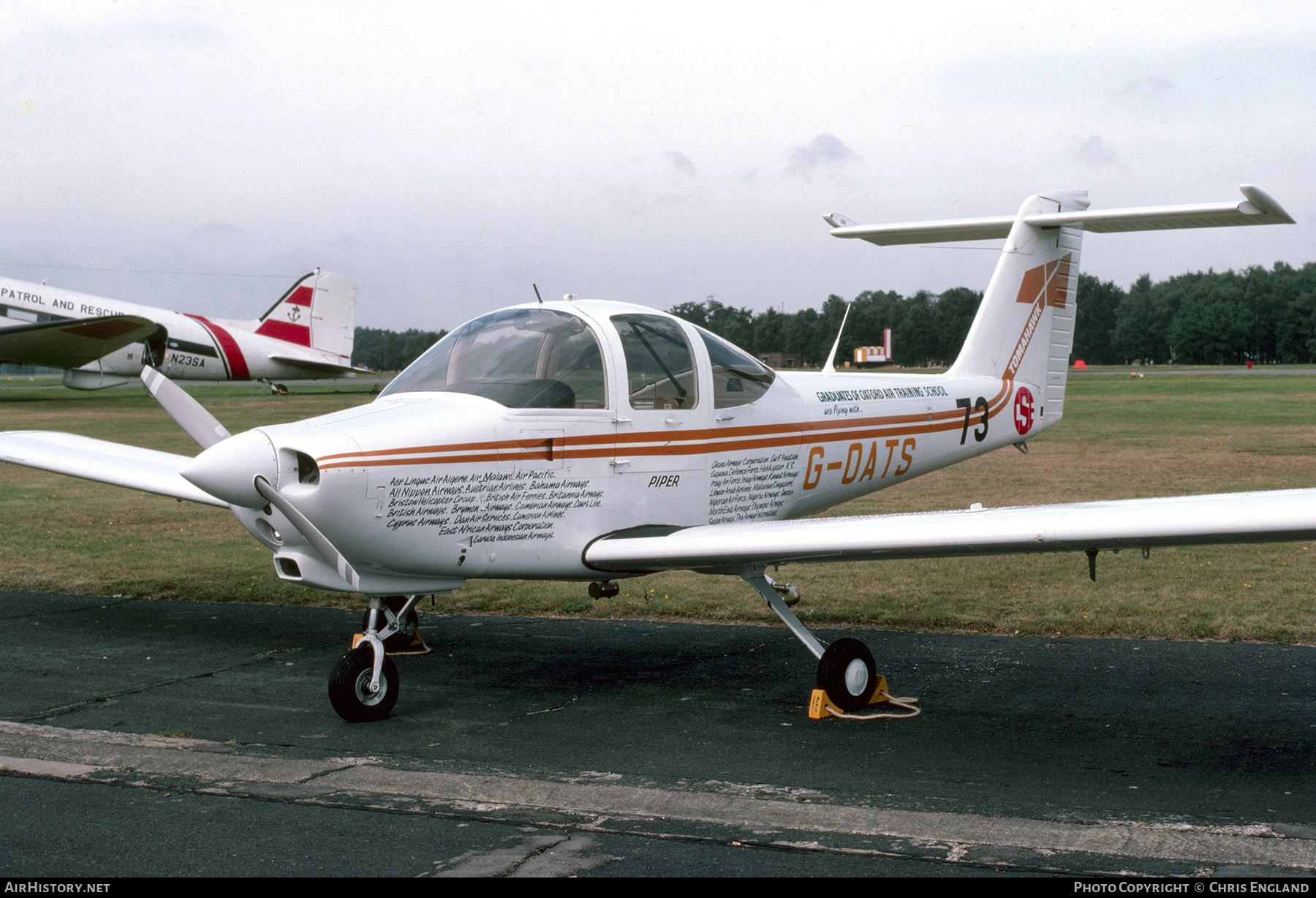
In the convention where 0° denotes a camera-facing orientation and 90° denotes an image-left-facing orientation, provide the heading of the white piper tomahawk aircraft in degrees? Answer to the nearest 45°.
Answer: approximately 45°

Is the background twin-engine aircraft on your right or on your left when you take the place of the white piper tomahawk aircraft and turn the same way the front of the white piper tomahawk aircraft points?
on your right
